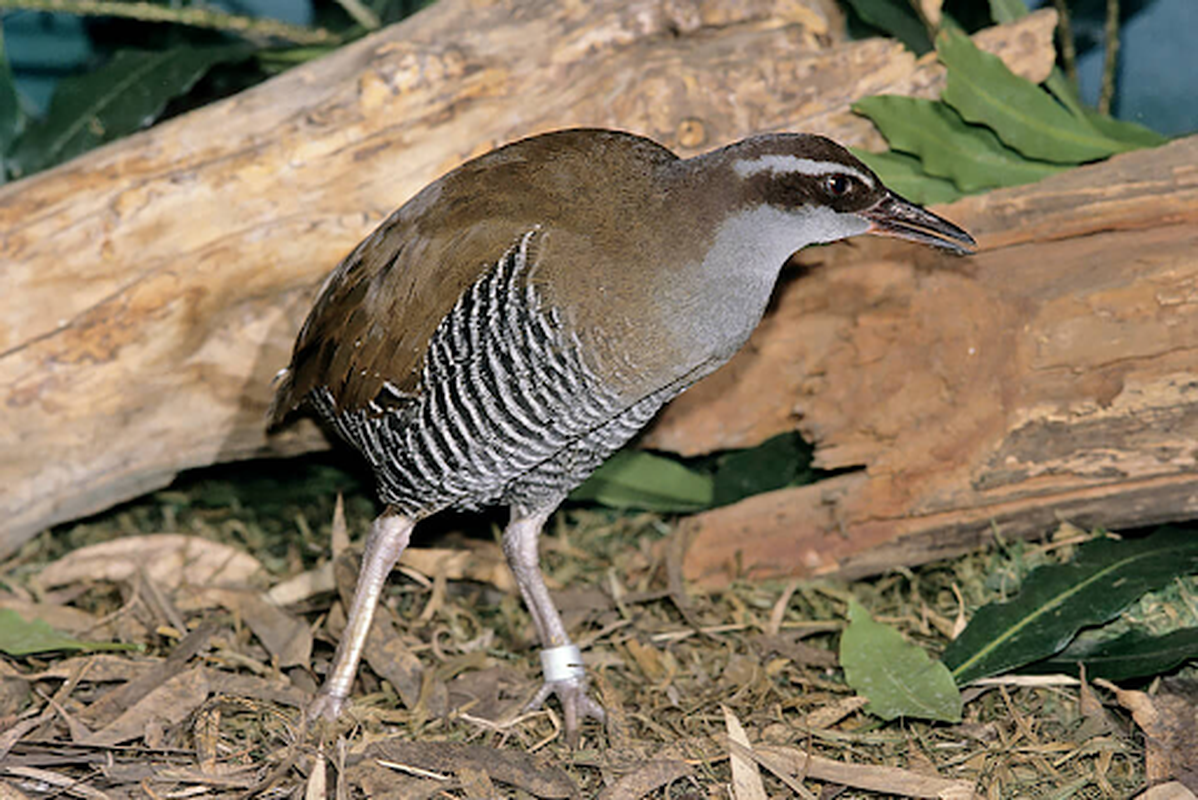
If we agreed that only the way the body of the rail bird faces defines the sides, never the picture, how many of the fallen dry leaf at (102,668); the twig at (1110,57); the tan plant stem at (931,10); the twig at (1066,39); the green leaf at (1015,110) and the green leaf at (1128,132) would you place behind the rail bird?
1

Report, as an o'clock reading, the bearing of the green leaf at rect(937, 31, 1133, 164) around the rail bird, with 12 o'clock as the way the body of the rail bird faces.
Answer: The green leaf is roughly at 11 o'clock from the rail bird.

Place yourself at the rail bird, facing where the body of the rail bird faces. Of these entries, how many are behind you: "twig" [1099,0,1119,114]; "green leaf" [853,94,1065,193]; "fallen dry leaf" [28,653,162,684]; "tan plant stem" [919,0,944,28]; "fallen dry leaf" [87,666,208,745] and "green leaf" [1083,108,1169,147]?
2

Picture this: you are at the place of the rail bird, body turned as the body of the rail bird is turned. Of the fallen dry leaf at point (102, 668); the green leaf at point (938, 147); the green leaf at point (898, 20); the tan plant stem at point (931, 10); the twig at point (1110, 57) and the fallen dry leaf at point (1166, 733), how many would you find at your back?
1

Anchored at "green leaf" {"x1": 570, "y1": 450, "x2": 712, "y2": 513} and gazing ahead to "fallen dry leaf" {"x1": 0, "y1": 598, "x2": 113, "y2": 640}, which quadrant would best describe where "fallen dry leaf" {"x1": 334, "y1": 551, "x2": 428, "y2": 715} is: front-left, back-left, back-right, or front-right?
front-left

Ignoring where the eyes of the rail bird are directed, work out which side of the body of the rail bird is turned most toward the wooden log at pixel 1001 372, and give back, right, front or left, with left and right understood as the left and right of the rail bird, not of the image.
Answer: front

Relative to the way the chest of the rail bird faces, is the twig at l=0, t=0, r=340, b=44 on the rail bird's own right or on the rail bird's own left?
on the rail bird's own left

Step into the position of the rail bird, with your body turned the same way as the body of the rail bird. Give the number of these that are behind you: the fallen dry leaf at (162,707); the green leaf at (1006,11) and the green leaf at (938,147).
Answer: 1

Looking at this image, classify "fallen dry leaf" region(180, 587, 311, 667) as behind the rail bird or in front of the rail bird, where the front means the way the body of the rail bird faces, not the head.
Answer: behind

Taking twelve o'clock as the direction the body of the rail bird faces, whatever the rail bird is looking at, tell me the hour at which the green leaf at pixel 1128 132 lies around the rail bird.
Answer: The green leaf is roughly at 11 o'clock from the rail bird.

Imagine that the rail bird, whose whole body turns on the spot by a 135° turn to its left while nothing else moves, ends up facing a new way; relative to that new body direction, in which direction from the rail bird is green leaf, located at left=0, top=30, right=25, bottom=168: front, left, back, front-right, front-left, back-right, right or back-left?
front

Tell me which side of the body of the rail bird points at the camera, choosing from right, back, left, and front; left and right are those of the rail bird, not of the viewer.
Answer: right

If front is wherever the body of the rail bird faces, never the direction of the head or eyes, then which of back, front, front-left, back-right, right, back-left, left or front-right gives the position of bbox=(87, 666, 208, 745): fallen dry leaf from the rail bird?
back

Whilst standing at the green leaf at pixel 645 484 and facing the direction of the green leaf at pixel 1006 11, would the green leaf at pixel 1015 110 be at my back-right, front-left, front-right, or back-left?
front-right

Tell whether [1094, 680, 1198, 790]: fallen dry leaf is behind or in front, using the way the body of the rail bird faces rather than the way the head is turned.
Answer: in front

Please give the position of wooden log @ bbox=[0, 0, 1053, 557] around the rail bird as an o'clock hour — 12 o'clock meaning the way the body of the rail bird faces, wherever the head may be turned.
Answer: The wooden log is roughly at 8 o'clock from the rail bird.
